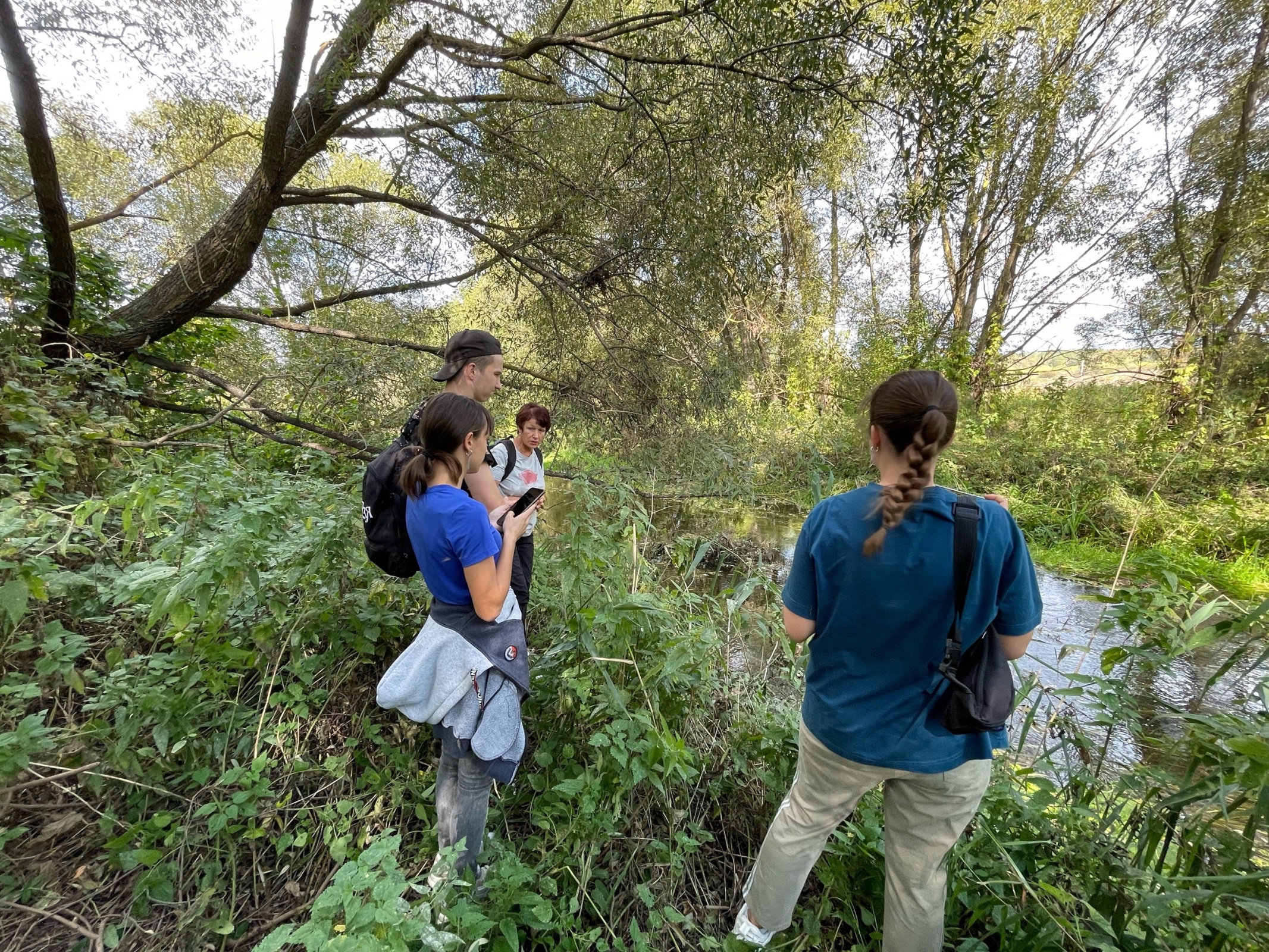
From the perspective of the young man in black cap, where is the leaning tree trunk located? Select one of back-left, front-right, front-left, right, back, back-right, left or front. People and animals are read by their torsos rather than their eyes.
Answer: back-left

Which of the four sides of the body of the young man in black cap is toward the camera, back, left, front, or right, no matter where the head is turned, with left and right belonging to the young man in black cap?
right

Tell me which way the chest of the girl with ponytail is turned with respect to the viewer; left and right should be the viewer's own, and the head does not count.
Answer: facing away from the viewer and to the right of the viewer

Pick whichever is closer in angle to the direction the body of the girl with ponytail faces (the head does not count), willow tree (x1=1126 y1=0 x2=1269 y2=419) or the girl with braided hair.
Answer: the willow tree

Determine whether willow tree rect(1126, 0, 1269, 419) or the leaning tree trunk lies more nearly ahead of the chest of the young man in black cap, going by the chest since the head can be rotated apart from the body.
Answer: the willow tree

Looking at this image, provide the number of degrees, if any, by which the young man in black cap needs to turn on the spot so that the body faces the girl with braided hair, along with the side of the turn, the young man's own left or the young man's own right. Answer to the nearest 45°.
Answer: approximately 45° to the young man's own right

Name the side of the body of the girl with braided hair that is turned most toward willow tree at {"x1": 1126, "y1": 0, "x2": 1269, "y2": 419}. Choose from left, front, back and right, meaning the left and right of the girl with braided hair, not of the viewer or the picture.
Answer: front

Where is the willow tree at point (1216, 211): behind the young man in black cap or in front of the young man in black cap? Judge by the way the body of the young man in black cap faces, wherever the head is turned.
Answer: in front

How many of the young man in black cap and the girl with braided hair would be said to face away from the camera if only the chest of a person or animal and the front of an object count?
1

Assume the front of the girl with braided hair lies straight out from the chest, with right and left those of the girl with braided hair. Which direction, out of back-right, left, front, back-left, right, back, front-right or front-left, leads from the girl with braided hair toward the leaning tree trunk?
left

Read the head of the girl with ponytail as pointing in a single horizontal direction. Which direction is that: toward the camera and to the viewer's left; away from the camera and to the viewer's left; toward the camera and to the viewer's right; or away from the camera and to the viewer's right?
away from the camera and to the viewer's right

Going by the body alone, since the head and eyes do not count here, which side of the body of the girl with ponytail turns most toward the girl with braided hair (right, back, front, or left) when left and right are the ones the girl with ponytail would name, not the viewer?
right

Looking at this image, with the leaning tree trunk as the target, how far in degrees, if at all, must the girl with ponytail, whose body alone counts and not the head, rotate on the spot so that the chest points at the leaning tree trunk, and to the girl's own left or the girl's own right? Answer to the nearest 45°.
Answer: approximately 90° to the girl's own left

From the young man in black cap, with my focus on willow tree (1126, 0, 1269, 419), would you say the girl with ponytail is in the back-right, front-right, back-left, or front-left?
back-right

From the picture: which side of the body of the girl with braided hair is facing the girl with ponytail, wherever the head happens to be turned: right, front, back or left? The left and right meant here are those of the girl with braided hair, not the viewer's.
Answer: left

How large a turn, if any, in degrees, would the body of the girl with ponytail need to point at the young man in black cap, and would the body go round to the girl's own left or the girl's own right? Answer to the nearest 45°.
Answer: approximately 45° to the girl's own left

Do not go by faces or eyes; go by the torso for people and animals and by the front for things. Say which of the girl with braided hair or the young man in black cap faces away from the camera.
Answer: the girl with braided hair

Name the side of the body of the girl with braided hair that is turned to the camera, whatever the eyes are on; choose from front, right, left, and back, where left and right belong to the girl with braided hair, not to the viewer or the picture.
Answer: back
